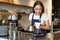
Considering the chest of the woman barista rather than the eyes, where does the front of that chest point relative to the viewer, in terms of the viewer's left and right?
facing the viewer and to the left of the viewer
